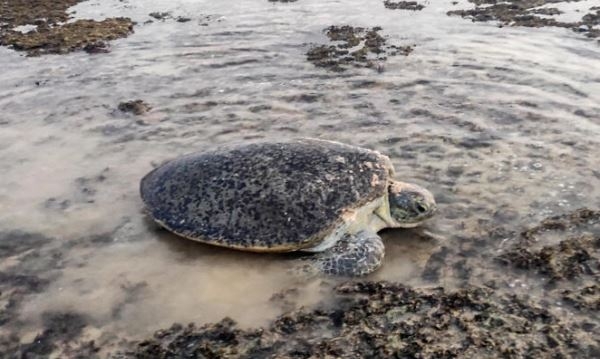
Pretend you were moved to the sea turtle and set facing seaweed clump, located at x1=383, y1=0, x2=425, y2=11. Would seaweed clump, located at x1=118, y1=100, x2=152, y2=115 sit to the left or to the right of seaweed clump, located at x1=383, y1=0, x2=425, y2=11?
left

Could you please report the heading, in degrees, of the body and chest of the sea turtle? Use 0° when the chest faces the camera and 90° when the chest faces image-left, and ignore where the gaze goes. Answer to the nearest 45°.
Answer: approximately 270°

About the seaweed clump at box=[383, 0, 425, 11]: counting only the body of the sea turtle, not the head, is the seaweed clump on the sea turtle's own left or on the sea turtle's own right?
on the sea turtle's own left

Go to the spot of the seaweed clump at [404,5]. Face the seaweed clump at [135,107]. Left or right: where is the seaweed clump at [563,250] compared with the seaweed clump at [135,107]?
left

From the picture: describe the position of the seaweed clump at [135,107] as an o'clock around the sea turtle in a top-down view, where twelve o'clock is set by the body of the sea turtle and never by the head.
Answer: The seaweed clump is roughly at 8 o'clock from the sea turtle.

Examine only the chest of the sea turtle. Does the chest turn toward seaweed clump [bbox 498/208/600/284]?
yes
